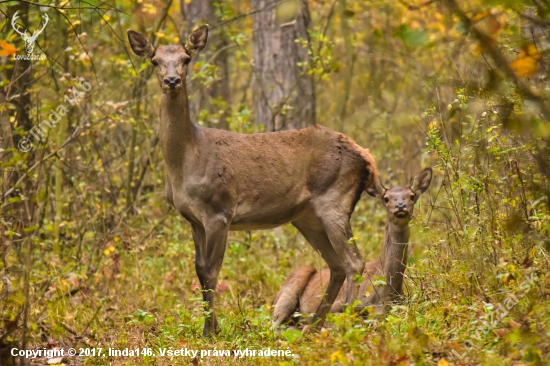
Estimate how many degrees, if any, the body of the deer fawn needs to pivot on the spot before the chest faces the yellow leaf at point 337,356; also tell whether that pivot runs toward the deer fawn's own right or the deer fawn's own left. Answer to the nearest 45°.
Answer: approximately 90° to the deer fawn's own right

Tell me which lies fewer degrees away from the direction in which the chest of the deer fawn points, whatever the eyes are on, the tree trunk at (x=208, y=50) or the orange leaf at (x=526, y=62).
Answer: the orange leaf

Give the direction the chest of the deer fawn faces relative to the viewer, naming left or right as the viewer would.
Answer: facing to the right of the viewer

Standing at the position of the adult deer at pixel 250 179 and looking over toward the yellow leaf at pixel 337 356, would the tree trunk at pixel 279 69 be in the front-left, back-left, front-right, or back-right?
back-left

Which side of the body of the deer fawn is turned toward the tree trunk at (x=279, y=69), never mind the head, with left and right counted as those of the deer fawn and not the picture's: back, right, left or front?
left

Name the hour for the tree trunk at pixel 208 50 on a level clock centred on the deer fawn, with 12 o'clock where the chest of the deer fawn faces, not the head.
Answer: The tree trunk is roughly at 8 o'clock from the deer fawn.

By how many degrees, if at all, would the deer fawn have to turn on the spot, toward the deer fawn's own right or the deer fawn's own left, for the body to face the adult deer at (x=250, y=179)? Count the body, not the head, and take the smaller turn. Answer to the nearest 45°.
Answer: approximately 180°

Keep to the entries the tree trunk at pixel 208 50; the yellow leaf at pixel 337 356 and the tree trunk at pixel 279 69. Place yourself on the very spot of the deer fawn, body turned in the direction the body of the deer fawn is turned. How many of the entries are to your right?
1
